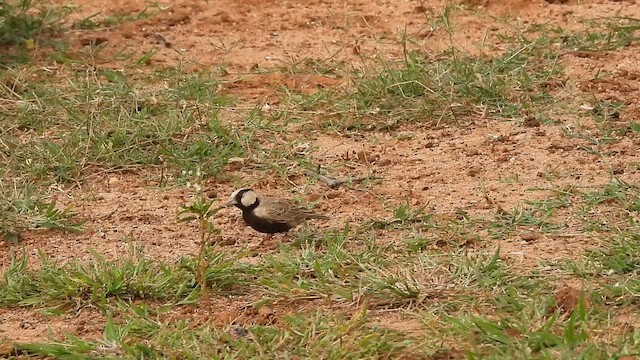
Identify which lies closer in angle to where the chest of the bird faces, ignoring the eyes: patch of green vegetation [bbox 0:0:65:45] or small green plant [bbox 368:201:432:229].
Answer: the patch of green vegetation

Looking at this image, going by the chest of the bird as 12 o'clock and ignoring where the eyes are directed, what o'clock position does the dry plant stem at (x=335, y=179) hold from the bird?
The dry plant stem is roughly at 4 o'clock from the bird.

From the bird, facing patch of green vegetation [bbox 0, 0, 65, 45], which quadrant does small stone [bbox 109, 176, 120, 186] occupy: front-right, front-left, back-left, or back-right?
front-left

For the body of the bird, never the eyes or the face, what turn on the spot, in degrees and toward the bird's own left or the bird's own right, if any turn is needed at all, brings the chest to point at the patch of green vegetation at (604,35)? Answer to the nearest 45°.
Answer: approximately 135° to the bird's own right

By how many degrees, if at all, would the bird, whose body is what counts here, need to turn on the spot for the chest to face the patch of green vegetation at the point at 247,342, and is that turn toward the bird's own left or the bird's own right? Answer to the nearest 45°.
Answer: approximately 90° to the bird's own left

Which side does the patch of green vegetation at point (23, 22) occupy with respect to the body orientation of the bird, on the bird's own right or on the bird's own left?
on the bird's own right

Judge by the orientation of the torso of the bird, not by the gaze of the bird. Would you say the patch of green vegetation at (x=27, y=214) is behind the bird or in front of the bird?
in front

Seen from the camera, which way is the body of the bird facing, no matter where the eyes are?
to the viewer's left

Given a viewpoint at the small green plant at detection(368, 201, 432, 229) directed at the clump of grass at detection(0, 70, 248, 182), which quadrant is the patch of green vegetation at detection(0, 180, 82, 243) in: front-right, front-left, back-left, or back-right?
front-left

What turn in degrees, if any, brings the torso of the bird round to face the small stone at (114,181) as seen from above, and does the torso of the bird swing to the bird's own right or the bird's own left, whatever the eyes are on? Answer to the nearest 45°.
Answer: approximately 45° to the bird's own right

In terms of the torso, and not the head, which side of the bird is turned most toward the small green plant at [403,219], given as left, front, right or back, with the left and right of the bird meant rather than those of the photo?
back

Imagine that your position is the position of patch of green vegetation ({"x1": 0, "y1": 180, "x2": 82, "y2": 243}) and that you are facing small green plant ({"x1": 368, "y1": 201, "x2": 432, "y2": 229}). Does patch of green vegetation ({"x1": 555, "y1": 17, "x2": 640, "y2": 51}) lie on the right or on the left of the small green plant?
left

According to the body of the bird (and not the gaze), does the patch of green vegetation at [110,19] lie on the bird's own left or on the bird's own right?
on the bird's own right
